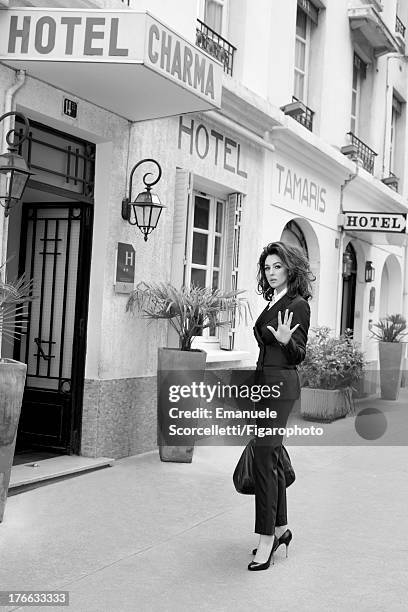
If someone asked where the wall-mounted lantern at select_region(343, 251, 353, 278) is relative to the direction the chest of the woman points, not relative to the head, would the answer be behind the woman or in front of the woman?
behind

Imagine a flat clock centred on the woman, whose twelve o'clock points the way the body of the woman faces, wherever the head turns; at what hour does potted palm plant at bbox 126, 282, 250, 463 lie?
The potted palm plant is roughly at 4 o'clock from the woman.

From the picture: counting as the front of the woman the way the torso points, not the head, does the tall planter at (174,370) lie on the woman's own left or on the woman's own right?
on the woman's own right

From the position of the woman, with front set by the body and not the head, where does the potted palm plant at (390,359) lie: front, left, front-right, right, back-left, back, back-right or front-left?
back-right

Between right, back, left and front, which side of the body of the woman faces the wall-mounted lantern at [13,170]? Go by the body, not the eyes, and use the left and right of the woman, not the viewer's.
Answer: right

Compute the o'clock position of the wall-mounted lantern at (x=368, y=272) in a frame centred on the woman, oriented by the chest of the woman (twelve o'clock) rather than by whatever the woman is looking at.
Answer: The wall-mounted lantern is roughly at 5 o'clock from the woman.

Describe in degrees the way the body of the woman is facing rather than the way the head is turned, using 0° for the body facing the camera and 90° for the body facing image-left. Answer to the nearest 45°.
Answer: approximately 45°

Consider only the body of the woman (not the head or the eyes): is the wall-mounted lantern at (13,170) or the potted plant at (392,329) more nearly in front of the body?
the wall-mounted lantern

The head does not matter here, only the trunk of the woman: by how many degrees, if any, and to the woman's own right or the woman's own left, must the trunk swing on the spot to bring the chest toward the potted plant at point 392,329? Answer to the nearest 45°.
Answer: approximately 135° to the woman's own right
